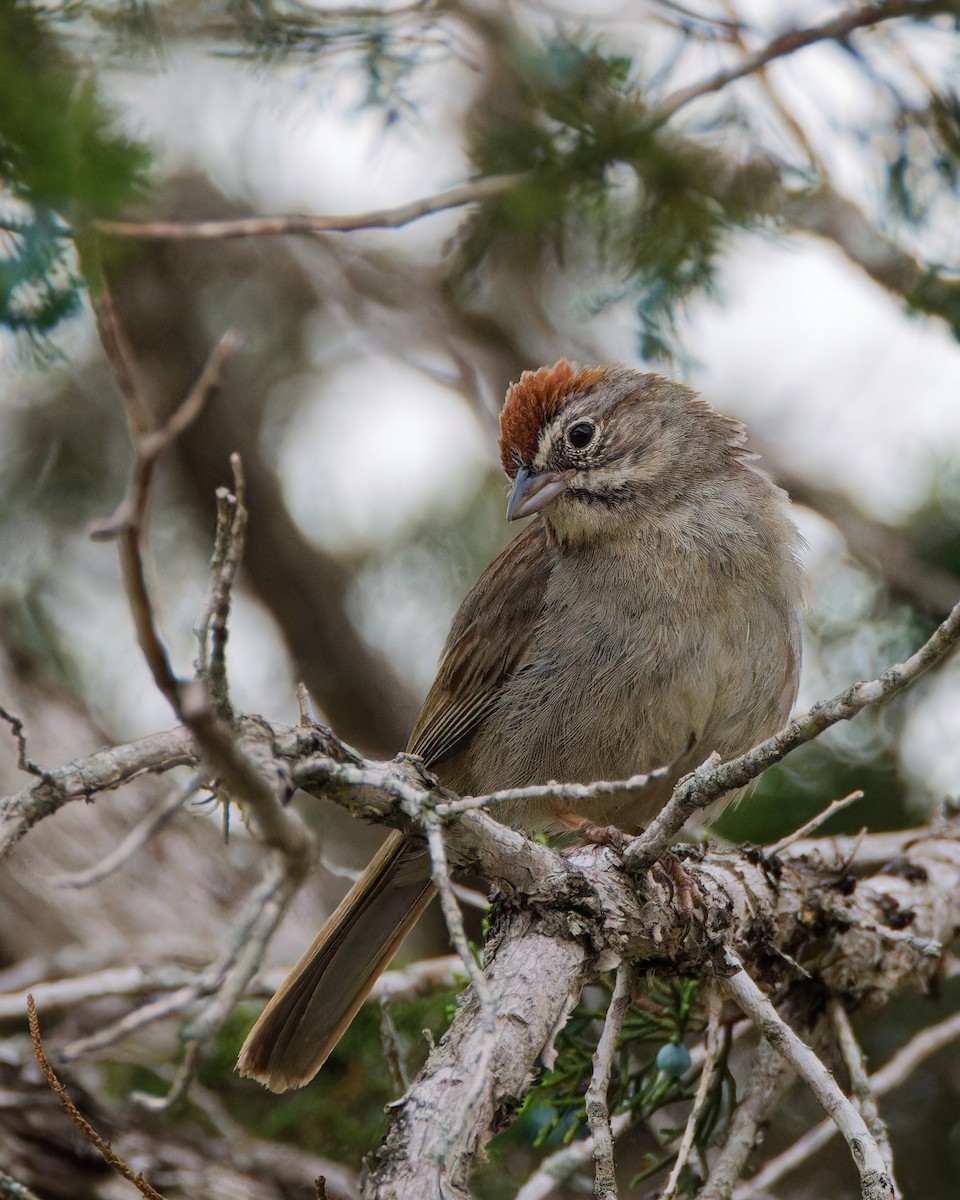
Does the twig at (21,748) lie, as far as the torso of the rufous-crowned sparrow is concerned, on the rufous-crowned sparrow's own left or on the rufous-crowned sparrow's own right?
on the rufous-crowned sparrow's own right

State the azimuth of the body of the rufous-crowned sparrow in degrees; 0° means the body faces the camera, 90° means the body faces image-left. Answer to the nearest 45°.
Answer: approximately 315°

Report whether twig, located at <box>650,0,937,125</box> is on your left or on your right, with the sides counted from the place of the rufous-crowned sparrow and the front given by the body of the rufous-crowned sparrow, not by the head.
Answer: on your left
